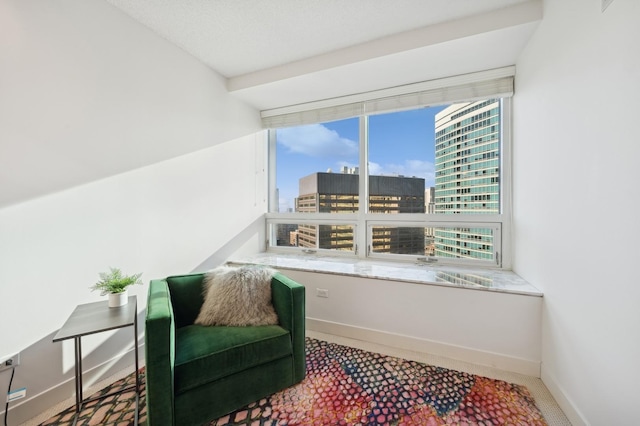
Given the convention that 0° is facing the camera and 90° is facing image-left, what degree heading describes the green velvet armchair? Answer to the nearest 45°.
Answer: approximately 315°

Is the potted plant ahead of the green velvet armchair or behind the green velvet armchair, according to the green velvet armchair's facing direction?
behind
